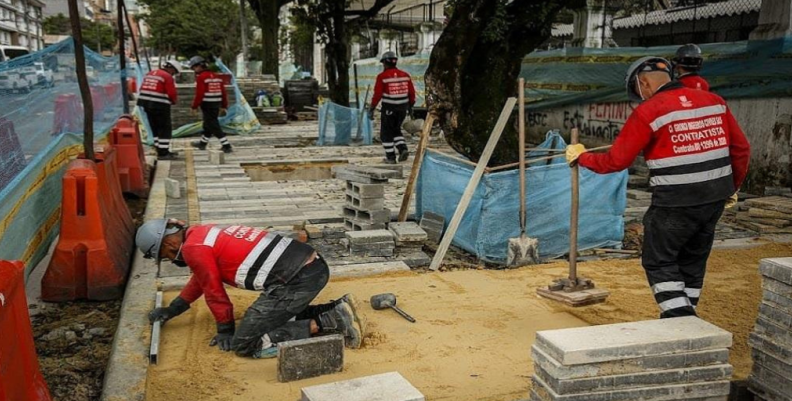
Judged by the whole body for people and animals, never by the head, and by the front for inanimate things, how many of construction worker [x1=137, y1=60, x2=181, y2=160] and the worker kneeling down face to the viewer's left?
1

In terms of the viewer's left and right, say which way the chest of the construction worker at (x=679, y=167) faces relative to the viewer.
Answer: facing away from the viewer and to the left of the viewer

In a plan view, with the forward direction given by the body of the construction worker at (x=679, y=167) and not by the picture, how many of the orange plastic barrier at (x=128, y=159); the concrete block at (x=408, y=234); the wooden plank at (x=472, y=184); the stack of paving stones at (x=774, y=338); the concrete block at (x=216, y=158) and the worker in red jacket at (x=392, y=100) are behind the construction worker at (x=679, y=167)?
1

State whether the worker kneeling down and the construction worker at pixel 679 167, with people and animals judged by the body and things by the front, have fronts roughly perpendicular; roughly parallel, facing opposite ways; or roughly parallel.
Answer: roughly perpendicular

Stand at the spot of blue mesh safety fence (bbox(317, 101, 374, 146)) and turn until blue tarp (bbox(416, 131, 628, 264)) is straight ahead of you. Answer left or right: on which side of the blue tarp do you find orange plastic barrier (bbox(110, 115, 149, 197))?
right

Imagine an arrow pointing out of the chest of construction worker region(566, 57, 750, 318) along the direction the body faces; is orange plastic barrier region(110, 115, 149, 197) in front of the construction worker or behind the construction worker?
in front

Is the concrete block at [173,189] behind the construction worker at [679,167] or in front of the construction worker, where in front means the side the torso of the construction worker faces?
in front

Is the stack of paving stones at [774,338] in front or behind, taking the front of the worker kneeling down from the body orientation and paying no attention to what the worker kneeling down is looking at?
behind

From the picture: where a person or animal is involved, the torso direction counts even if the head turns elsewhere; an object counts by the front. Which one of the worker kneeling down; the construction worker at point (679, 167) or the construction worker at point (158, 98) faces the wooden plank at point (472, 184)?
the construction worker at point (679, 167)

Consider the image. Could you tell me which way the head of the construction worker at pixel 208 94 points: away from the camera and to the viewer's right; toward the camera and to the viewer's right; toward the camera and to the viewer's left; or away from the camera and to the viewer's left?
toward the camera and to the viewer's left

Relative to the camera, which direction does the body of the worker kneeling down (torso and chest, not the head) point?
to the viewer's left

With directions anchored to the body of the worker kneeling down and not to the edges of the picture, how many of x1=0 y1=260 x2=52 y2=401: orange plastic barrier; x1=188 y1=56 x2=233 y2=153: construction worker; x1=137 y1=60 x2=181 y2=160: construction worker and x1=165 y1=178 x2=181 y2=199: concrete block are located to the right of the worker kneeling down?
3

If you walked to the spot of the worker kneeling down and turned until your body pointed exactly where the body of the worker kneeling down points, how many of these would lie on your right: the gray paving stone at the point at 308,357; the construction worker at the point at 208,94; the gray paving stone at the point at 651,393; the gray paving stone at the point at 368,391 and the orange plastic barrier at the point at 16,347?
1

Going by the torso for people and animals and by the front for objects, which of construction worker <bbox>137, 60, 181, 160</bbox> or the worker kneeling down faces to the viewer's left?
the worker kneeling down

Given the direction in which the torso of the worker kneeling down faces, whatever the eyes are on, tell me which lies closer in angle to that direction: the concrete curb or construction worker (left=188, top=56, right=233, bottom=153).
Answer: the concrete curb

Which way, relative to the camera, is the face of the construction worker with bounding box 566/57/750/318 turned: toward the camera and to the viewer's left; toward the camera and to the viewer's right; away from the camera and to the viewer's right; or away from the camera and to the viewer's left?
away from the camera and to the viewer's left

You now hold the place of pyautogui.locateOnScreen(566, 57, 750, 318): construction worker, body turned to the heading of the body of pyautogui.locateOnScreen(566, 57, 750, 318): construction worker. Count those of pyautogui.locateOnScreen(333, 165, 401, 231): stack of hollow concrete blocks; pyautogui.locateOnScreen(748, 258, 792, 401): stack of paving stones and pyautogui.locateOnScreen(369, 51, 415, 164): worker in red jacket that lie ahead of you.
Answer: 2

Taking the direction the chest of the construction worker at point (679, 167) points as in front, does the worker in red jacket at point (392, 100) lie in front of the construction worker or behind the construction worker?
in front
